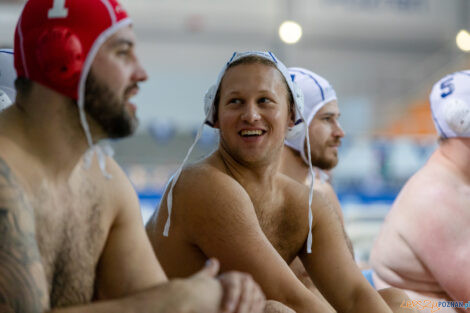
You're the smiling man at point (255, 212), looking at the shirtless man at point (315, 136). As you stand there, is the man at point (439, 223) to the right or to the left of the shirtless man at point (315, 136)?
right

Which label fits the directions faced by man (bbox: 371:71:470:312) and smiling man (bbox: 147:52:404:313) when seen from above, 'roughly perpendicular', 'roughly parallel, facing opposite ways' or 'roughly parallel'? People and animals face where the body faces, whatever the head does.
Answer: roughly perpendicular

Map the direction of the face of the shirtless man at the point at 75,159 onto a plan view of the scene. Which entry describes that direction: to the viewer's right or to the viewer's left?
to the viewer's right

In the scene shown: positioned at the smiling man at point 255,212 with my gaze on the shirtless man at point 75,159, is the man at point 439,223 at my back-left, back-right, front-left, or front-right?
back-left

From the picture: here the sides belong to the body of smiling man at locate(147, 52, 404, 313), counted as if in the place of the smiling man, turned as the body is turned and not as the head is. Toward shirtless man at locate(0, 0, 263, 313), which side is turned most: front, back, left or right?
right

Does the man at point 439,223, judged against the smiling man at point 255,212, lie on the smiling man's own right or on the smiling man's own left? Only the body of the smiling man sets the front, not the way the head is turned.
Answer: on the smiling man's own left

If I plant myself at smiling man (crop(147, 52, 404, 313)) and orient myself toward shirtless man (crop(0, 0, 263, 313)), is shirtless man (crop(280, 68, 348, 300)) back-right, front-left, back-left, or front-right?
back-right
